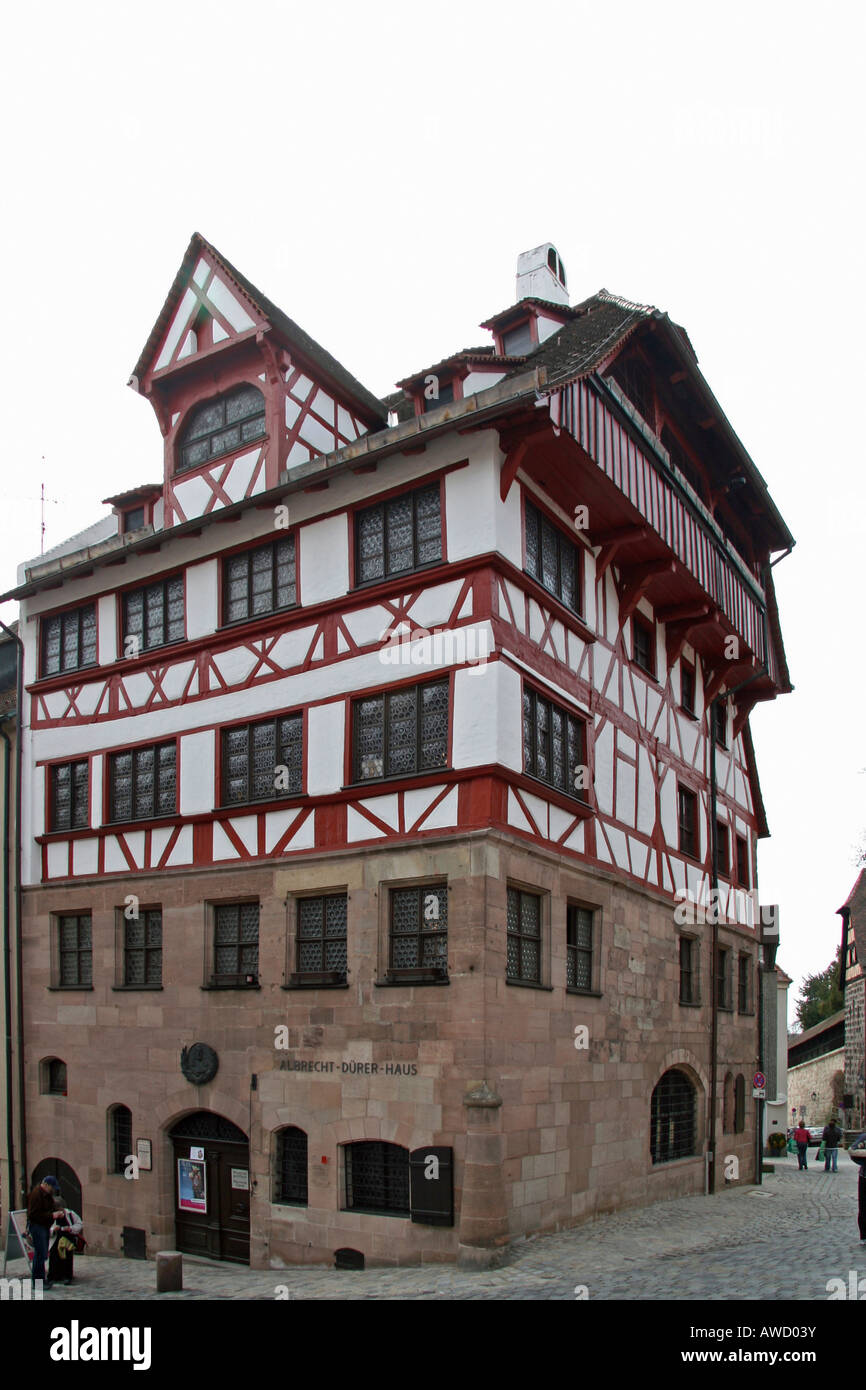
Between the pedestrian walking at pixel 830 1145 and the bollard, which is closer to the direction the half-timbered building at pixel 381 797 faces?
the bollard

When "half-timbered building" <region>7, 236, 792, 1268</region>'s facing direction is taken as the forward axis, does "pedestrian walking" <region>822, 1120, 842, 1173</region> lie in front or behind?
behind

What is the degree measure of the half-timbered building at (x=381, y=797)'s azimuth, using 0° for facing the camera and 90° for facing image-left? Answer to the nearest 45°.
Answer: approximately 45°
